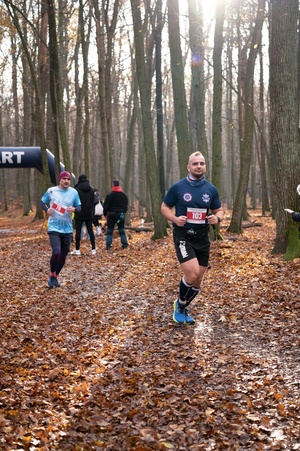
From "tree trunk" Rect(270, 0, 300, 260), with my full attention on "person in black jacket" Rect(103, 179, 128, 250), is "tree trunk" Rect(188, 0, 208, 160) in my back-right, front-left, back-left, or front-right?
front-right

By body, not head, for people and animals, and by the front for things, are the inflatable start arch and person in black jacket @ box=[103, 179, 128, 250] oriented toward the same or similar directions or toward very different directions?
very different directions

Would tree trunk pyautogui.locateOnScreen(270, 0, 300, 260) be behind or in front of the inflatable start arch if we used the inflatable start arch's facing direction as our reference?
in front

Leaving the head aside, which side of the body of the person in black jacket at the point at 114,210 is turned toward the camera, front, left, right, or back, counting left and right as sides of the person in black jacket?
back

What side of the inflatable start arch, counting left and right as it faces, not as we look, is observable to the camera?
front
